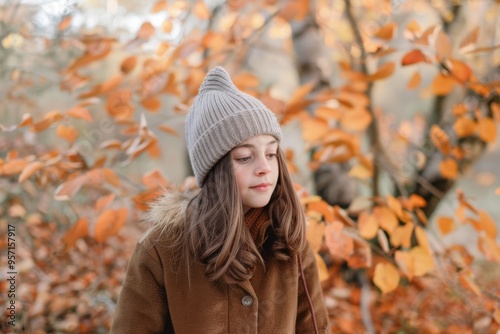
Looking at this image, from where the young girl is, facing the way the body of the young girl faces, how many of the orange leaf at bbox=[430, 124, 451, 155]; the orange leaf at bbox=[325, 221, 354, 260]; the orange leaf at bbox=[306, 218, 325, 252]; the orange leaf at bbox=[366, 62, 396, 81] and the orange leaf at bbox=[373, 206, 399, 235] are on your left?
5

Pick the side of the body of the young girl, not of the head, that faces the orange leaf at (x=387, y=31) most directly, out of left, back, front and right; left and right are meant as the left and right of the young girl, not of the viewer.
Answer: left

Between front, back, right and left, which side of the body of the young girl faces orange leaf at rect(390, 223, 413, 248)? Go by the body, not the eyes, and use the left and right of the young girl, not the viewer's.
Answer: left

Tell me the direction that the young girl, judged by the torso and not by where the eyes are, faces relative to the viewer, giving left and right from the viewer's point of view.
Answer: facing the viewer and to the right of the viewer

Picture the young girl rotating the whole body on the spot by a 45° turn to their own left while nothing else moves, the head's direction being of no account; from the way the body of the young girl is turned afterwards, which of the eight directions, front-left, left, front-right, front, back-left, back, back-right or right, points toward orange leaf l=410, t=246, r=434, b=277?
front-left

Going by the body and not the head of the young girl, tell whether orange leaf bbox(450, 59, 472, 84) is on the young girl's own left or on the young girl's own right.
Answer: on the young girl's own left

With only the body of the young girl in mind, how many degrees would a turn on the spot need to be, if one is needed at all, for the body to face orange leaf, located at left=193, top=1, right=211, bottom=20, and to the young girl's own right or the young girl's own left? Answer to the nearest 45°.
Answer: approximately 135° to the young girl's own left

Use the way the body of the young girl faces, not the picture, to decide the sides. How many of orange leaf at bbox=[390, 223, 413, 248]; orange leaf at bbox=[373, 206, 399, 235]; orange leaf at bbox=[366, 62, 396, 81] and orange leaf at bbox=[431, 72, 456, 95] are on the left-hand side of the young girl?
4

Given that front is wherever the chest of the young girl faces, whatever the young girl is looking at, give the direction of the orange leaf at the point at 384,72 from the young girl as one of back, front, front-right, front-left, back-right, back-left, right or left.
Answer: left

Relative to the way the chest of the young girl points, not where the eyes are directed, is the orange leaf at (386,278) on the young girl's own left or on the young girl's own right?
on the young girl's own left

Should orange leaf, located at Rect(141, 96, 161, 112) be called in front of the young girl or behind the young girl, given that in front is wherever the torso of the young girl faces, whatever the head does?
behind

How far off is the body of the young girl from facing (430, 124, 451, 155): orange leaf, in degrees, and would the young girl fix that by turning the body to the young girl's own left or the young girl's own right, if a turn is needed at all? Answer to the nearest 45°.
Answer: approximately 90° to the young girl's own left
